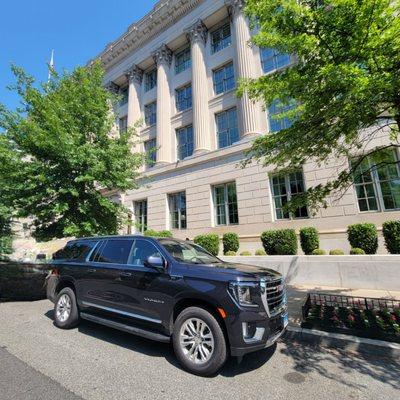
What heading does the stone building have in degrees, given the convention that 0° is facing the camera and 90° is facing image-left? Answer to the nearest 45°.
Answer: approximately 45°

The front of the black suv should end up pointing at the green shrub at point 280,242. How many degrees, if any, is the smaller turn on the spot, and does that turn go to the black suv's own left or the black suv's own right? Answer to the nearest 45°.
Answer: approximately 90° to the black suv's own left

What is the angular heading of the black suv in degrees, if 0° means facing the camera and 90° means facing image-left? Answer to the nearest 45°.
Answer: approximately 315°

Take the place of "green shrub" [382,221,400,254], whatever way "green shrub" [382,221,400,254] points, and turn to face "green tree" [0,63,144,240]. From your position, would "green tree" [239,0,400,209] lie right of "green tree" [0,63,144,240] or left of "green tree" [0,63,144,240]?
left

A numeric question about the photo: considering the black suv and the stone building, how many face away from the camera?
0

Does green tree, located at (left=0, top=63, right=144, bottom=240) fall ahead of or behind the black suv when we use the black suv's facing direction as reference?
behind

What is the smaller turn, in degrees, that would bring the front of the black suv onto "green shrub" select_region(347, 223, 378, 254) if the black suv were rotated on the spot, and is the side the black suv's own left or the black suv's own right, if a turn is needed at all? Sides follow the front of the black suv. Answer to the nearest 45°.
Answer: approximately 90° to the black suv's own left

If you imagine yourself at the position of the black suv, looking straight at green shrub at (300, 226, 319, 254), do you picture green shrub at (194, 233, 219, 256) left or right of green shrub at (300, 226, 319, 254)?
left
